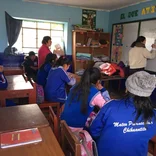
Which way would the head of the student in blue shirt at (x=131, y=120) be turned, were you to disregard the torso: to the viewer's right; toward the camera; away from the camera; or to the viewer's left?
away from the camera

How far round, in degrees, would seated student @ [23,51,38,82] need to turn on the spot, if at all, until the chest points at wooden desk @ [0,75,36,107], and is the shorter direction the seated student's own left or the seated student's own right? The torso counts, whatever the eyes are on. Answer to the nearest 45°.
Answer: approximately 45° to the seated student's own right

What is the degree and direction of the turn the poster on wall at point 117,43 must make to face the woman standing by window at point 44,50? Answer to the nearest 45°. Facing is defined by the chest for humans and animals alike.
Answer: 0° — it already faces them

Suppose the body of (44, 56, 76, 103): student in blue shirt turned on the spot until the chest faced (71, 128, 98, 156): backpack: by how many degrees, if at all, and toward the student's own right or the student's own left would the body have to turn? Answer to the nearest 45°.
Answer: approximately 135° to the student's own right

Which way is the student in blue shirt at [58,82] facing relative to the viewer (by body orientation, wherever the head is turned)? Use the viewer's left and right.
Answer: facing away from the viewer and to the right of the viewer
